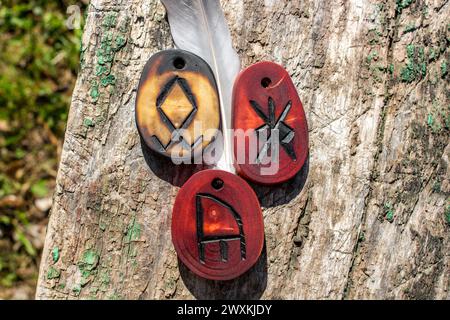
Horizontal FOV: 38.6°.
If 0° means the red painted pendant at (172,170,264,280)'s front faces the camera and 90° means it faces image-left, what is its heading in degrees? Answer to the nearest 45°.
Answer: approximately 0°

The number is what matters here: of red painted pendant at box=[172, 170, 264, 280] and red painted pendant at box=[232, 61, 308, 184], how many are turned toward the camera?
2
